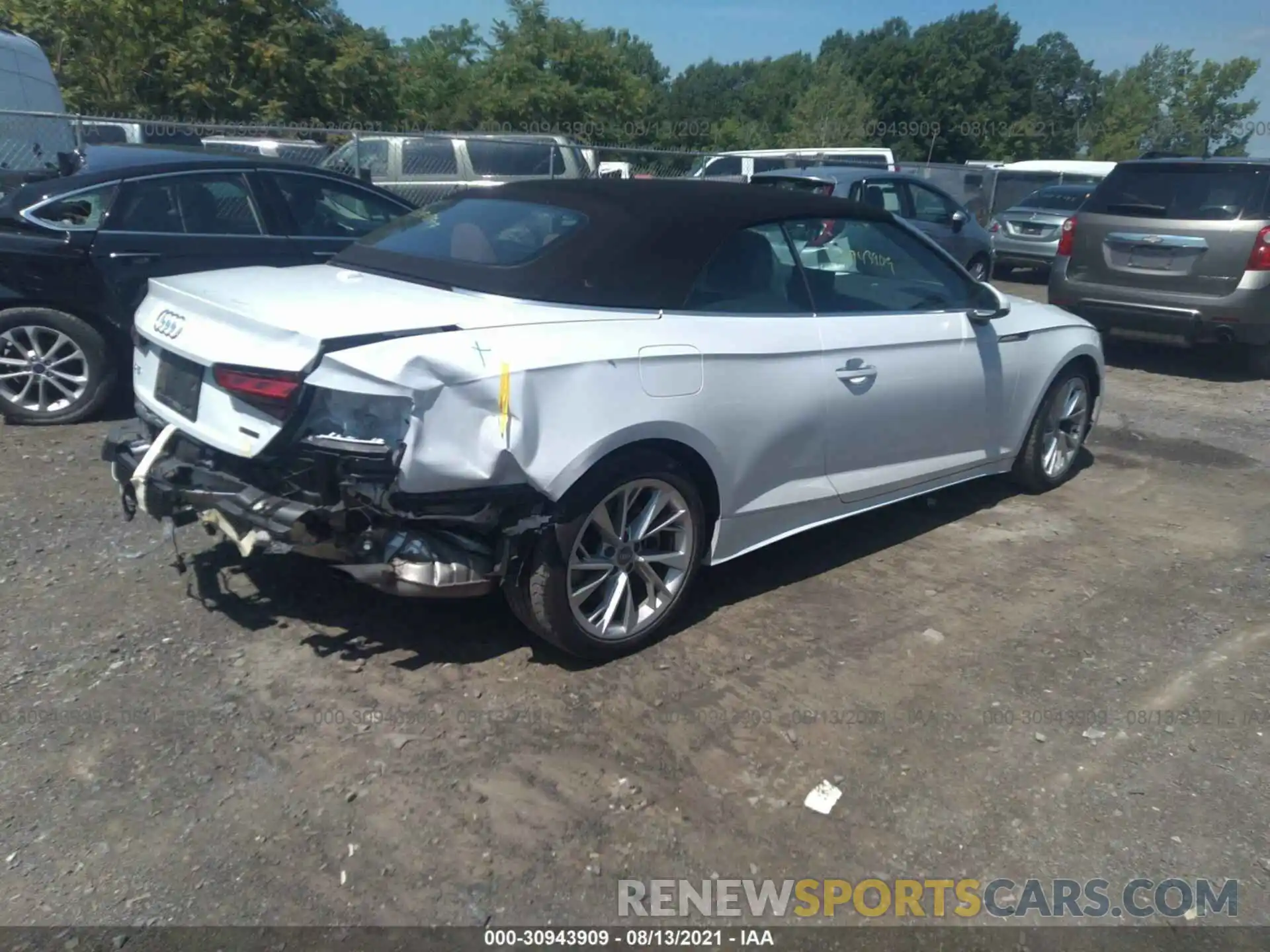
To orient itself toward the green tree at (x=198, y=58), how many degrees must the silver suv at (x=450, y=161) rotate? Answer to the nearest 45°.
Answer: approximately 45° to its right

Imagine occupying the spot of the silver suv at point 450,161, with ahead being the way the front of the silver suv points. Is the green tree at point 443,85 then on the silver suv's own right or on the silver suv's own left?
on the silver suv's own right

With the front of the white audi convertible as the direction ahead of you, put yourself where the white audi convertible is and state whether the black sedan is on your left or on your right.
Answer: on your left

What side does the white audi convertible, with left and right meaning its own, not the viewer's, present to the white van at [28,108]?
left

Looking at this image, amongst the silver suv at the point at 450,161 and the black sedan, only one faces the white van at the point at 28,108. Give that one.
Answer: the silver suv

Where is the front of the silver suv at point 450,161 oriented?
to the viewer's left

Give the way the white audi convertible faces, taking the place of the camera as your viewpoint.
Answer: facing away from the viewer and to the right of the viewer

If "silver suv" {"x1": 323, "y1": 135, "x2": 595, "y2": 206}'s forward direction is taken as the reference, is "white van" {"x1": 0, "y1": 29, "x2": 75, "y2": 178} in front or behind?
in front

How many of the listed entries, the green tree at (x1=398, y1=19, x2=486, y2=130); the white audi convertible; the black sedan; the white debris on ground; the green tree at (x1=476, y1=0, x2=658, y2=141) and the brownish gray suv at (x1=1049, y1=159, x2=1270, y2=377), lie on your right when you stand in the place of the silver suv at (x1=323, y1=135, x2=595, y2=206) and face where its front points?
2
